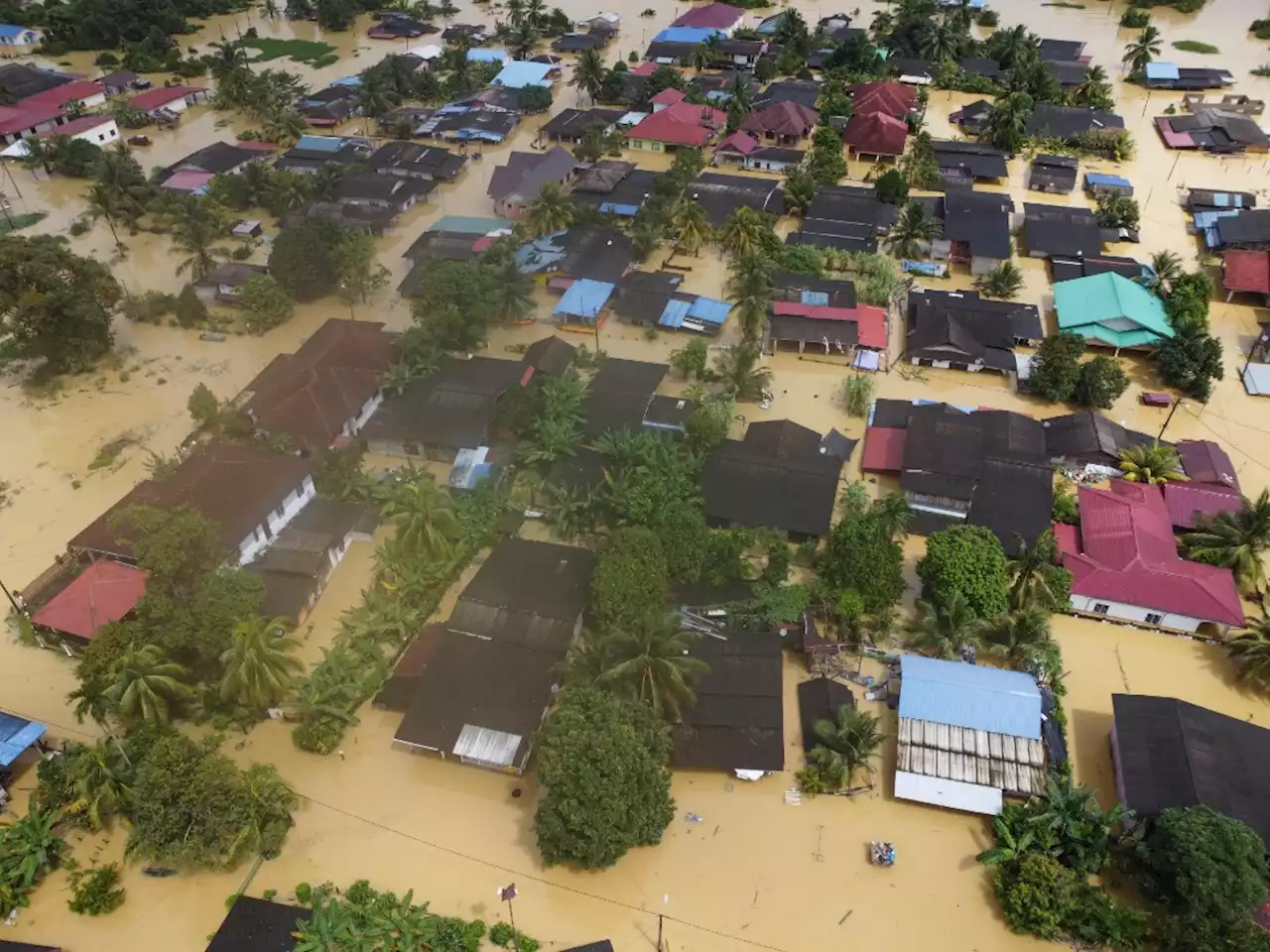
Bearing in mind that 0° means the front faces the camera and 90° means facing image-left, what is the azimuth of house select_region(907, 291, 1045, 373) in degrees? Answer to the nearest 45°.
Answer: approximately 0°

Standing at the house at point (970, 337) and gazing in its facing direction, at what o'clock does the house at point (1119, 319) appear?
the house at point (1119, 319) is roughly at 8 o'clock from the house at point (970, 337).

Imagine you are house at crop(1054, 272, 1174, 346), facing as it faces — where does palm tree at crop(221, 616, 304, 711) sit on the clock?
The palm tree is roughly at 1 o'clock from the house.

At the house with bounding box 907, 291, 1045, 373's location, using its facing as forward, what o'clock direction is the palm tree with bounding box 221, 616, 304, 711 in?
The palm tree is roughly at 1 o'clock from the house.

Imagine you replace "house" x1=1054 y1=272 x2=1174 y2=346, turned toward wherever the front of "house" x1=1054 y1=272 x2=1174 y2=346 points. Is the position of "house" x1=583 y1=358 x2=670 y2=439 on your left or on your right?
on your right

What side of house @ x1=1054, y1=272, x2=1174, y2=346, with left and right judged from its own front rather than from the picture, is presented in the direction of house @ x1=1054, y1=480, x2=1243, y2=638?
front

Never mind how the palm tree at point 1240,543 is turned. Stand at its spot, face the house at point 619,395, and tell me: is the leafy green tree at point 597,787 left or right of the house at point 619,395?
left

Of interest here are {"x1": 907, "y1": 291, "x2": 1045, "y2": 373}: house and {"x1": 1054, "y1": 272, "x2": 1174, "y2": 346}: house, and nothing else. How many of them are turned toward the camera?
2

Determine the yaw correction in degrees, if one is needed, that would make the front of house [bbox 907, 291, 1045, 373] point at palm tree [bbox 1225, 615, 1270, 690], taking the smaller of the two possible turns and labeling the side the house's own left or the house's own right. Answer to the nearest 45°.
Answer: approximately 45° to the house's own left

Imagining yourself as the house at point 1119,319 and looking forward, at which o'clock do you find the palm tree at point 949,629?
The palm tree is roughly at 12 o'clock from the house.

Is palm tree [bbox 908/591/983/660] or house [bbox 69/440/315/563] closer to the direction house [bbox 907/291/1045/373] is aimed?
the palm tree

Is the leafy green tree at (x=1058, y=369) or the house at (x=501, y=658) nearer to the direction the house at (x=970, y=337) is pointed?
the house

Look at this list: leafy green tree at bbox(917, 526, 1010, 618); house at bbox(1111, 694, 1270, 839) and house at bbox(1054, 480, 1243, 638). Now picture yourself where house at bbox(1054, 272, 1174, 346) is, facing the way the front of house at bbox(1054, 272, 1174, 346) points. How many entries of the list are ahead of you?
3

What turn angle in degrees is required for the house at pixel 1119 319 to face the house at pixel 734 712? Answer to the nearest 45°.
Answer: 0° — it already faces it

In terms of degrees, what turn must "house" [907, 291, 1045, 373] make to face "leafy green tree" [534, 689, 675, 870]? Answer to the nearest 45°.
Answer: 0° — it already faces it

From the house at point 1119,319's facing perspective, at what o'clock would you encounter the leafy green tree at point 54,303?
The leafy green tree is roughly at 2 o'clock from the house.

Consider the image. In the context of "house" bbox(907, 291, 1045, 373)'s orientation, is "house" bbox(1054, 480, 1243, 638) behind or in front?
in front

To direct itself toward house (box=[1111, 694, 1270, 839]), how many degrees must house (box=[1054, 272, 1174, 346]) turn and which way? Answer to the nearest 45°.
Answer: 0° — it already faces it
